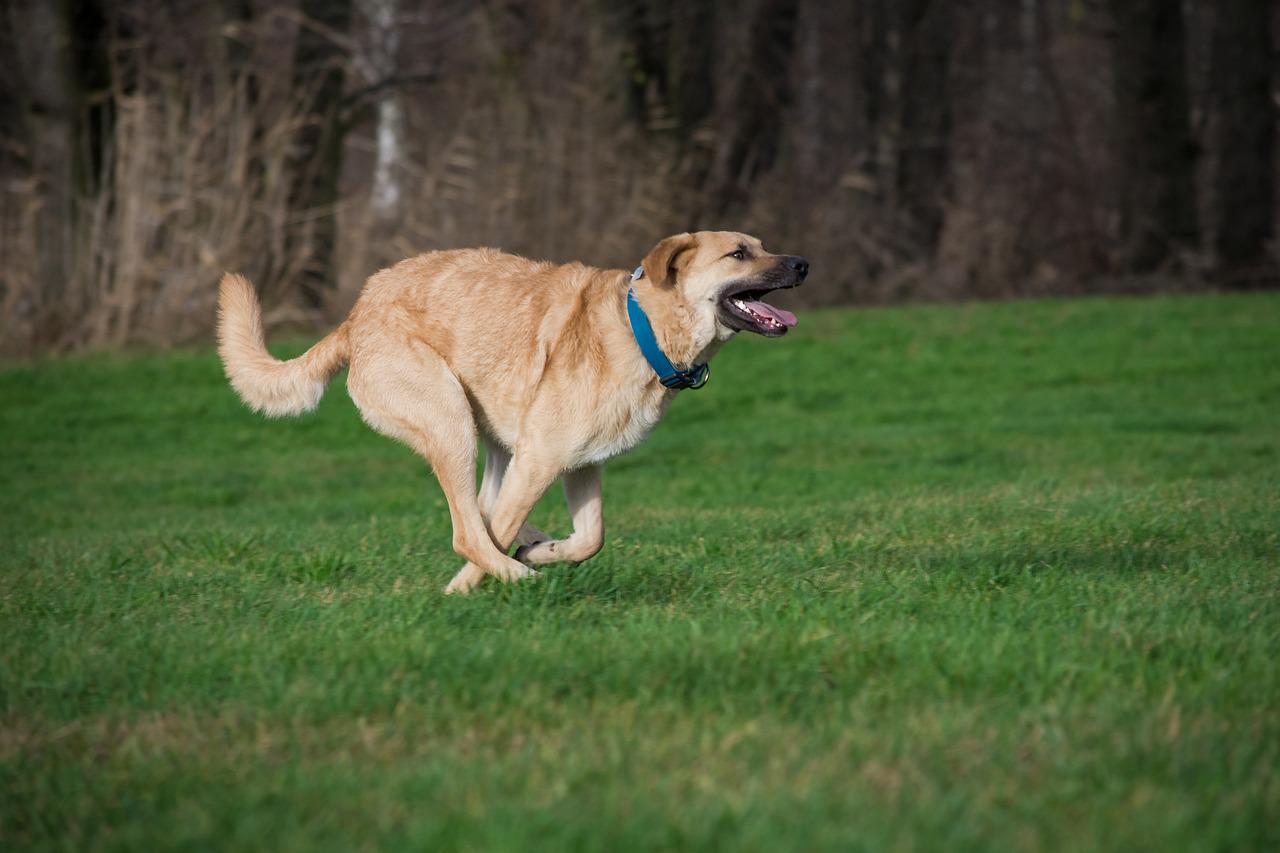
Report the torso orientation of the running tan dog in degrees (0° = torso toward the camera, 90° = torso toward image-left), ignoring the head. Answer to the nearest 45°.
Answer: approximately 270°
